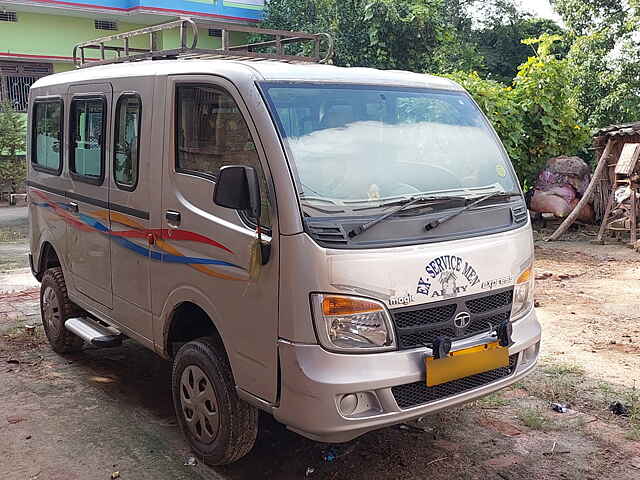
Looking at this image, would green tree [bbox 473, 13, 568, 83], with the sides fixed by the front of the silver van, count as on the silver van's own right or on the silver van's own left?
on the silver van's own left

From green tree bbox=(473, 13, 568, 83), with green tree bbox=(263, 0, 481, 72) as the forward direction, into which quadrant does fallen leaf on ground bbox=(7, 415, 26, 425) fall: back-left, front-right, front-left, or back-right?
front-left

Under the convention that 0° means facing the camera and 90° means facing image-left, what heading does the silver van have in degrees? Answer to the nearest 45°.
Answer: approximately 315°

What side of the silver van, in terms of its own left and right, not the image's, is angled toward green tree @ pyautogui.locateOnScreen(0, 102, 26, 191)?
back

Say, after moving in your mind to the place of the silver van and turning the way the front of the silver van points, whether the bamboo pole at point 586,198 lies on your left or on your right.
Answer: on your left

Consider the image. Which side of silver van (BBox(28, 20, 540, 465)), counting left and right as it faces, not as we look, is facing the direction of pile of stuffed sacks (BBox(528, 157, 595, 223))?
left

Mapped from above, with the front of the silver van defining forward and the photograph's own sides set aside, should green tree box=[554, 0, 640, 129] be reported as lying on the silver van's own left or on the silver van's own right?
on the silver van's own left

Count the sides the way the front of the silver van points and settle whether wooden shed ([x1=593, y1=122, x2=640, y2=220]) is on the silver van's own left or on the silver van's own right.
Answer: on the silver van's own left
